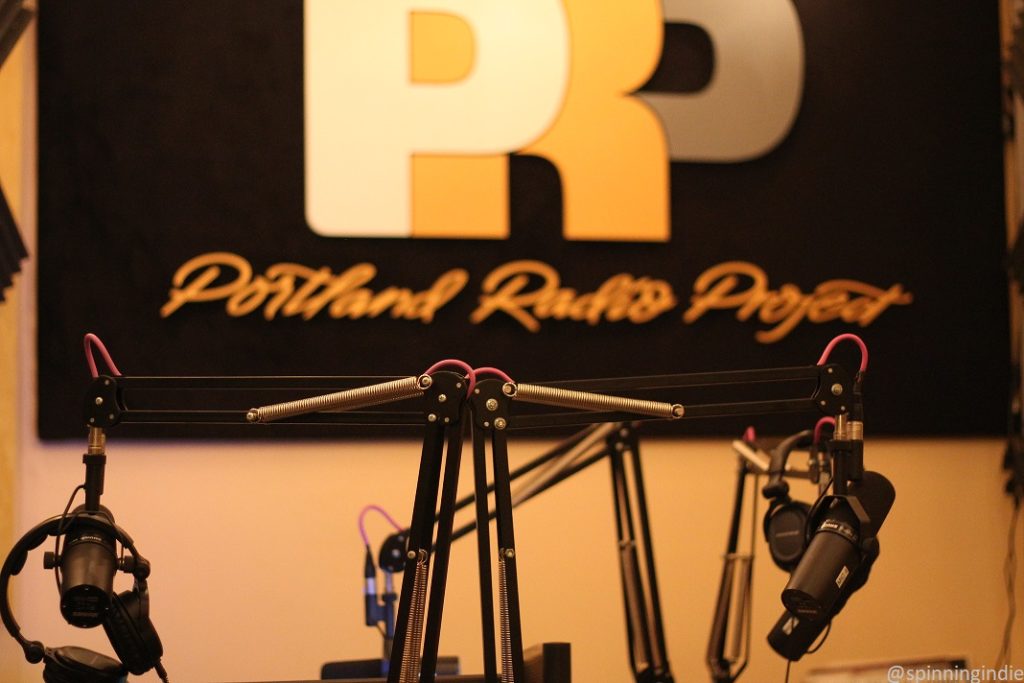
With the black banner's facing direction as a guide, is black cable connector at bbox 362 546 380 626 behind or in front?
in front

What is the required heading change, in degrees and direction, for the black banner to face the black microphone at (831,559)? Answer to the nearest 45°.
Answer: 0° — it already faces it

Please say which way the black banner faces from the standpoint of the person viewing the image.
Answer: facing the viewer

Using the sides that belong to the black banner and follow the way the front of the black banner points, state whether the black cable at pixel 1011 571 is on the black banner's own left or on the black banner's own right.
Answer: on the black banner's own left
